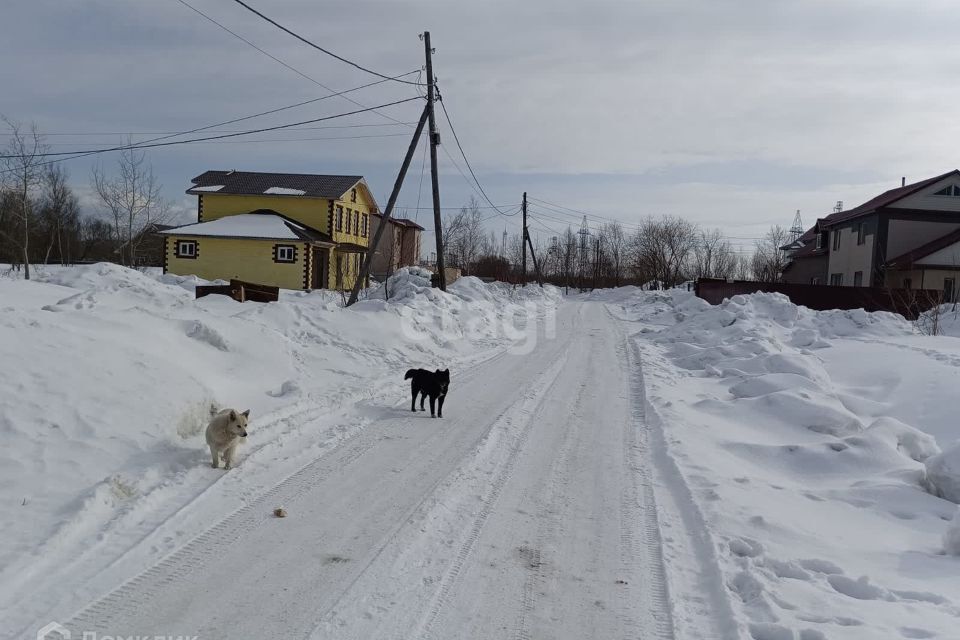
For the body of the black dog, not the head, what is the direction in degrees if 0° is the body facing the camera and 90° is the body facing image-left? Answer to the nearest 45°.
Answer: approximately 315°

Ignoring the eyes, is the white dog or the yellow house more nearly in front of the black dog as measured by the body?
the white dog

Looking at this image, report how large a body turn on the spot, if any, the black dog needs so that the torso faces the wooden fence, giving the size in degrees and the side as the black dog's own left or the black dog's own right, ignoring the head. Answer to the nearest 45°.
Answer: approximately 180°

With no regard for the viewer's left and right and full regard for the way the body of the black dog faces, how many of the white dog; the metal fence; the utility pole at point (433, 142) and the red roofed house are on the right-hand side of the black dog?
1

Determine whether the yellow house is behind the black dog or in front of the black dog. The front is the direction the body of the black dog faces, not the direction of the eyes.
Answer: behind

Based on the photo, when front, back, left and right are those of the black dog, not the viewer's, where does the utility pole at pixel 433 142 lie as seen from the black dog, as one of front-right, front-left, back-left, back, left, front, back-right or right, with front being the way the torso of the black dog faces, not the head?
back-left

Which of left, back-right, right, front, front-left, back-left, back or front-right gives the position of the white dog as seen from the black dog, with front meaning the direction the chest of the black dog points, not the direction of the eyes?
right

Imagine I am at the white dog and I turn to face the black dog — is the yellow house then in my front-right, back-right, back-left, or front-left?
front-left

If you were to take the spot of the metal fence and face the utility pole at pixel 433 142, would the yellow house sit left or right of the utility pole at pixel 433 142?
right

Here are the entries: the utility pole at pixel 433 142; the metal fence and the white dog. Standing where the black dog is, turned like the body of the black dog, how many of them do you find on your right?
1

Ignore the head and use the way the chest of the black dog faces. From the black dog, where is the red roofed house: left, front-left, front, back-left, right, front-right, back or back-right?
left

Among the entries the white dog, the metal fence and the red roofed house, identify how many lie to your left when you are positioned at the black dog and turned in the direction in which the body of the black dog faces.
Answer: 2

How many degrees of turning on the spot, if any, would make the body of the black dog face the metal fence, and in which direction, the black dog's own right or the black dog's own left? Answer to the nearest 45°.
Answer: approximately 90° to the black dog's own left
